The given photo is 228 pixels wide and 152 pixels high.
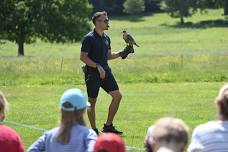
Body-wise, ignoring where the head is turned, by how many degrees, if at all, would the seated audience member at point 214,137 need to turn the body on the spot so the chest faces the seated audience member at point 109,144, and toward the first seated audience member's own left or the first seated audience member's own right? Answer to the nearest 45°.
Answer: approximately 135° to the first seated audience member's own left

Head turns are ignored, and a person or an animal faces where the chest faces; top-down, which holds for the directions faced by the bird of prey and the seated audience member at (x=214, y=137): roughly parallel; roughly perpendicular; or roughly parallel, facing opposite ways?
roughly perpendicular

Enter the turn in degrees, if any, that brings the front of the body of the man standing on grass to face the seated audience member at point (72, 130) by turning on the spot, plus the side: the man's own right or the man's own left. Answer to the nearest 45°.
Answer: approximately 45° to the man's own right

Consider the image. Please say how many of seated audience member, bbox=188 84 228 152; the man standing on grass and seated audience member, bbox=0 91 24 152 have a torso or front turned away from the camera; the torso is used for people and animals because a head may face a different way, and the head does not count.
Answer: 2

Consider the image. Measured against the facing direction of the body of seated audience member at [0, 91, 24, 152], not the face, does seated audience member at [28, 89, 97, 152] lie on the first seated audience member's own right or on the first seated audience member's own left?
on the first seated audience member's own right

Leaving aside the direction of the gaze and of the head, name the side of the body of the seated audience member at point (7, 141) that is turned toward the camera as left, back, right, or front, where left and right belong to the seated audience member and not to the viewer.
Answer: back

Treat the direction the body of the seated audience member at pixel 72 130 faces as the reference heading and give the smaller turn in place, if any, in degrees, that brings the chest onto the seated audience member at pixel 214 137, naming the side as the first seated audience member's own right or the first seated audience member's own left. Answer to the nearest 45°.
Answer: approximately 45° to the first seated audience member's own right

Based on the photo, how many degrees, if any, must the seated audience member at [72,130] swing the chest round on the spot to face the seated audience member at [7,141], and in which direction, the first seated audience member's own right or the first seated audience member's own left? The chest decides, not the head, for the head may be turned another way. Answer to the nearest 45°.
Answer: approximately 135° to the first seated audience member's own left

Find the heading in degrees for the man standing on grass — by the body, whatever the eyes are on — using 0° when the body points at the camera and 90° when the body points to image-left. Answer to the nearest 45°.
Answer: approximately 315°

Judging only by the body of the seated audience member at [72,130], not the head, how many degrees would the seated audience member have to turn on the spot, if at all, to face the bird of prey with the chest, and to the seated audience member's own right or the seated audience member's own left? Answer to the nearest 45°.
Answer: approximately 45° to the seated audience member's own left

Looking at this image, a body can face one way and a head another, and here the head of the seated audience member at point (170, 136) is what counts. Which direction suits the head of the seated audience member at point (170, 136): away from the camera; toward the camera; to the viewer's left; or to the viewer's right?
away from the camera

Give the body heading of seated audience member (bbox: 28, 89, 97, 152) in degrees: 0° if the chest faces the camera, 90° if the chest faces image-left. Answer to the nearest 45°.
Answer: approximately 225°

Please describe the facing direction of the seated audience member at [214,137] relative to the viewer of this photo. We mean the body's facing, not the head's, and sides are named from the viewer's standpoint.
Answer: facing away from the viewer
